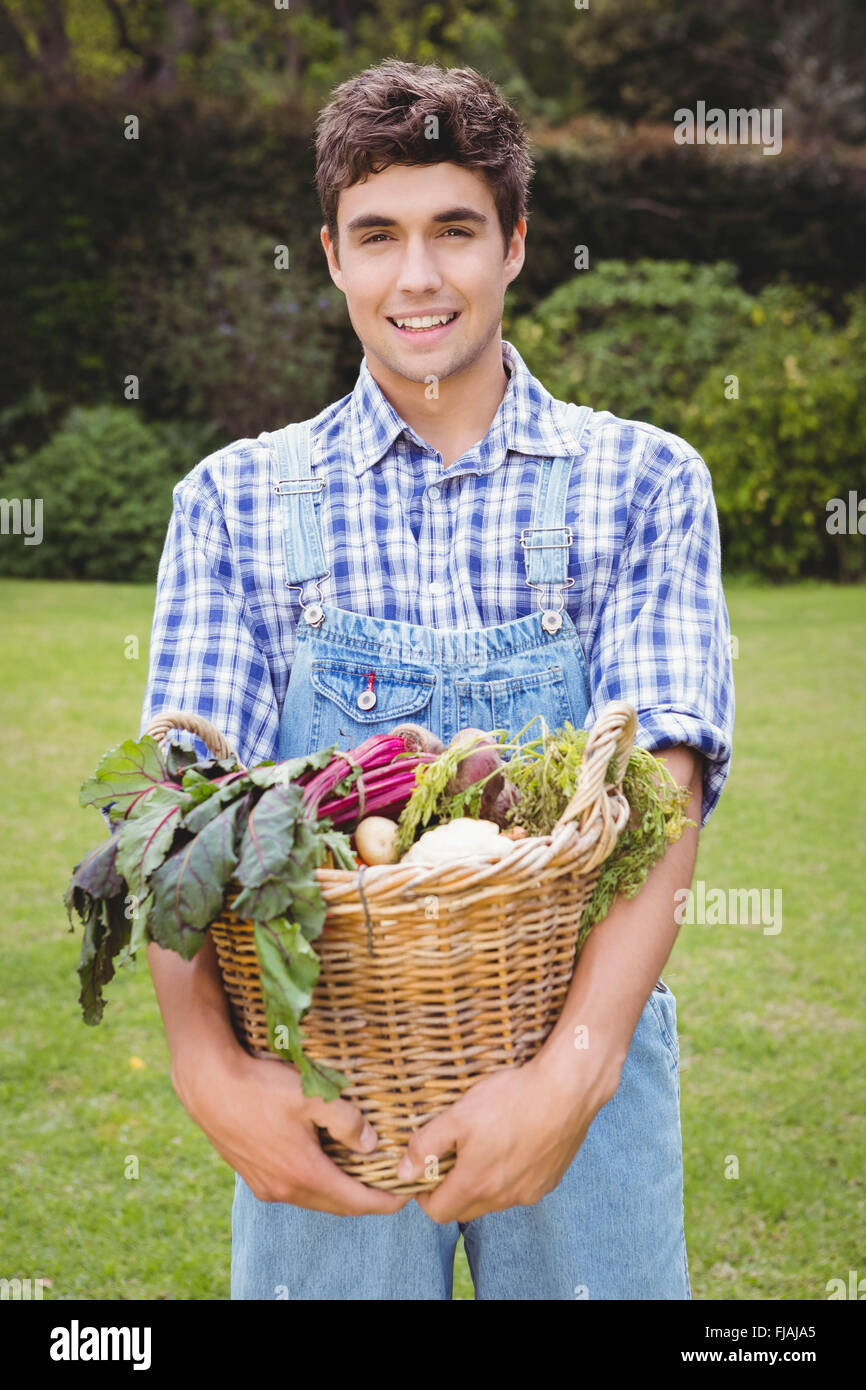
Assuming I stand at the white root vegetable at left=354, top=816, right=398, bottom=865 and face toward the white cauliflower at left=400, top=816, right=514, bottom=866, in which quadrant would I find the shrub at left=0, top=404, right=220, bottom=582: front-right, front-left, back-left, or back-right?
back-left

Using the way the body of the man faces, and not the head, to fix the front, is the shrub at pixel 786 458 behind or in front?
behind

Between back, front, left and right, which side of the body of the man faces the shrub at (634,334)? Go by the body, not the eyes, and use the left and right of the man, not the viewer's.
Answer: back

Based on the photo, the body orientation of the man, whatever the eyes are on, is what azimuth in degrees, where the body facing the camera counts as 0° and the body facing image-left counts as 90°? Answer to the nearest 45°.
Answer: approximately 0°
